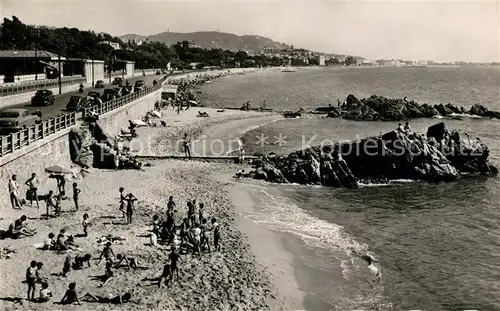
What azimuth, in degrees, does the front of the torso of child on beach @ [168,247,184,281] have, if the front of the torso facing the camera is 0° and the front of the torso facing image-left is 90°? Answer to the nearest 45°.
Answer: approximately 180°

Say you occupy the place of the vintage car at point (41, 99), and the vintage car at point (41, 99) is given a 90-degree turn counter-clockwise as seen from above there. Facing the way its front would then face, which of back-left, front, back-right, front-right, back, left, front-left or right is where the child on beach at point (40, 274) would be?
front-right

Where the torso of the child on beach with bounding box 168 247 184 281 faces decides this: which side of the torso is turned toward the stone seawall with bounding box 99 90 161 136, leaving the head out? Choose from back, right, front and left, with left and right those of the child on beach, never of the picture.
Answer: front

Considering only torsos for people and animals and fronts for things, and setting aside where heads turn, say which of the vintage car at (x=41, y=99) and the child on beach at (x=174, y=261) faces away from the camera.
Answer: the child on beach

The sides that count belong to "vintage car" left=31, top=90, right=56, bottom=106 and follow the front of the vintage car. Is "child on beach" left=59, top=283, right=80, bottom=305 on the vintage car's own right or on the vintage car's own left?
on the vintage car's own left

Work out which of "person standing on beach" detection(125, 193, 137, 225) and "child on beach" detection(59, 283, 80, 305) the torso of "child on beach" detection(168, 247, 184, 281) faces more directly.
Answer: the person standing on beach

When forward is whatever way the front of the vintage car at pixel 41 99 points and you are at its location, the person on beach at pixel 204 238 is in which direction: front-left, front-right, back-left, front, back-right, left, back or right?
front-left

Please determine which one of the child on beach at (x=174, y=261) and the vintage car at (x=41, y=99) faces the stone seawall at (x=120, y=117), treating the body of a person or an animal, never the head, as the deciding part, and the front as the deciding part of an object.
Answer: the child on beach

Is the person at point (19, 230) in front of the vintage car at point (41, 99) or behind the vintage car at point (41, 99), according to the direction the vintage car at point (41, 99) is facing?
in front

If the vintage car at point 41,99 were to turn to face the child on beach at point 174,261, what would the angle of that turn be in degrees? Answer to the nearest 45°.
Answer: approximately 45° to its left

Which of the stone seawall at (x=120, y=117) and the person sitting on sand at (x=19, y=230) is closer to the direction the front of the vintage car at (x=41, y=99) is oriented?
the person sitting on sand

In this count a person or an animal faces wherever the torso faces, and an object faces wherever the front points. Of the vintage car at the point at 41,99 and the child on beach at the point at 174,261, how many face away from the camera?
1

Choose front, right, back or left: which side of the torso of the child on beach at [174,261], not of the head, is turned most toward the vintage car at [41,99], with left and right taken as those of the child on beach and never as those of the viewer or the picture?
front

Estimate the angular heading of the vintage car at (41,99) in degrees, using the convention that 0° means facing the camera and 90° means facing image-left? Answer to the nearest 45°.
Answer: approximately 45°

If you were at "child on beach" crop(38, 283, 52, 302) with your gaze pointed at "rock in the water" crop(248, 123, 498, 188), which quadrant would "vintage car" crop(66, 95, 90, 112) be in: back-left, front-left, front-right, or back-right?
front-left
